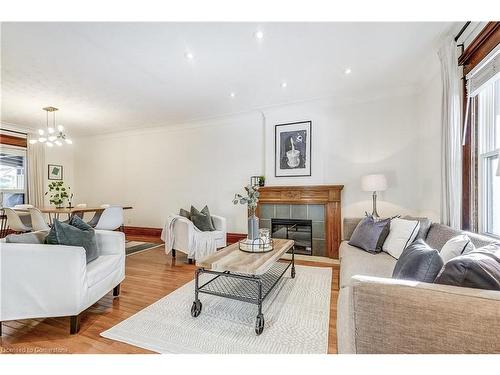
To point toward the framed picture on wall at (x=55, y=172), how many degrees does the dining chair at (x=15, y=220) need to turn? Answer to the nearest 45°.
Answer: approximately 45° to its left

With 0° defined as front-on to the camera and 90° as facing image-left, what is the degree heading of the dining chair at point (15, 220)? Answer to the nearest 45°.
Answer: approximately 225°

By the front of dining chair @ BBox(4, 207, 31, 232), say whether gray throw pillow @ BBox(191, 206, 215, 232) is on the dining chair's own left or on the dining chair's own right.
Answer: on the dining chair's own right

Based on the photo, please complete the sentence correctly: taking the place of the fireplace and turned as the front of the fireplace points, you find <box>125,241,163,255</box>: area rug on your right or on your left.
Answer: on your right

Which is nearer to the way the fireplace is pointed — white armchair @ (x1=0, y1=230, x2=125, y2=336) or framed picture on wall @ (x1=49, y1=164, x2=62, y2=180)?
the white armchair

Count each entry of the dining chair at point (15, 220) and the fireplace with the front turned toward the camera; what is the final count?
1
